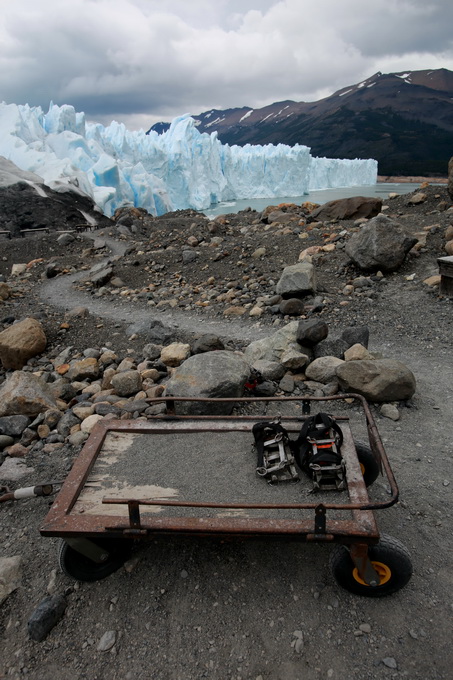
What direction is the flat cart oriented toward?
to the viewer's left

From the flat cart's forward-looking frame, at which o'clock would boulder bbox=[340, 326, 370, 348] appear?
The boulder is roughly at 4 o'clock from the flat cart.

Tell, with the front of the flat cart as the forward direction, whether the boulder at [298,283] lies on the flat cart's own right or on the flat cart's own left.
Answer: on the flat cart's own right

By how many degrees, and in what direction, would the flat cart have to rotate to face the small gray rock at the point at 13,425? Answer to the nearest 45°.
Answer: approximately 45° to its right

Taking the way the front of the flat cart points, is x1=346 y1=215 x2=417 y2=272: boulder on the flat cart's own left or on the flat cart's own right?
on the flat cart's own right

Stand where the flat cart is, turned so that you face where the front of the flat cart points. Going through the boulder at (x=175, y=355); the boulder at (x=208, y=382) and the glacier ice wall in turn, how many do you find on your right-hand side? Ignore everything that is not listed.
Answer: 3

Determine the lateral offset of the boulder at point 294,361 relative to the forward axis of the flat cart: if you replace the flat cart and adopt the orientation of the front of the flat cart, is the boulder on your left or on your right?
on your right

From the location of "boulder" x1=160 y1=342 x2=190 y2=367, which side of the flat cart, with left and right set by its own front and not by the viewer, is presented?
right

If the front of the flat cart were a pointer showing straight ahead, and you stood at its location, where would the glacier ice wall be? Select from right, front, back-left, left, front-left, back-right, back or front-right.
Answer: right

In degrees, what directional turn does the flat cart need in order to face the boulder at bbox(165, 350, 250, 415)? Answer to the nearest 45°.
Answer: approximately 90° to its right

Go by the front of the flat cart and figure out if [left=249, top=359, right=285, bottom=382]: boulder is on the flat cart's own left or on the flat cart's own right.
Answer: on the flat cart's own right

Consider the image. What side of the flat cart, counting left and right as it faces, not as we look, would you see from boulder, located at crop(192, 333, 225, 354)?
right
